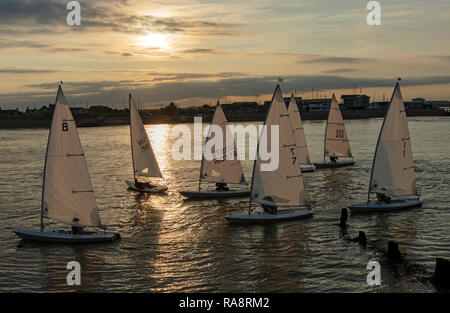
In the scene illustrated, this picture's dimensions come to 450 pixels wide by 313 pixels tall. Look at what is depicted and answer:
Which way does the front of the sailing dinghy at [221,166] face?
to the viewer's left

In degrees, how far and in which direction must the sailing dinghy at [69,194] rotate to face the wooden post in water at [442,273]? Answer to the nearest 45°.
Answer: approximately 135° to its left

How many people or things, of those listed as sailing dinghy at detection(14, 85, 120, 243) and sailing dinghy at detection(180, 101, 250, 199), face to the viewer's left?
2

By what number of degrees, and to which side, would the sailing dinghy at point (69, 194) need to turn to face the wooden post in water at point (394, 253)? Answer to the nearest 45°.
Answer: approximately 135° to its left

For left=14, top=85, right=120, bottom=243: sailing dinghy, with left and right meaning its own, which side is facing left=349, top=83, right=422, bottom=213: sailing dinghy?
back

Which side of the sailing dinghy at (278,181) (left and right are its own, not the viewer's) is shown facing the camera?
left

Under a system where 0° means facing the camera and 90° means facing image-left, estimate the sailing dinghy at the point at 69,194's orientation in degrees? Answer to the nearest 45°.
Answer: approximately 90°

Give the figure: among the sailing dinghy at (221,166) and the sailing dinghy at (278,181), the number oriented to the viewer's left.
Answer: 2
